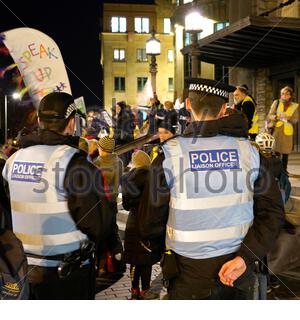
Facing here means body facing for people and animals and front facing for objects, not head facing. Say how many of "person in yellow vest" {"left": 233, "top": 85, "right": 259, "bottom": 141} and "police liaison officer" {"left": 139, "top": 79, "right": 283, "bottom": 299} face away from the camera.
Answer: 1

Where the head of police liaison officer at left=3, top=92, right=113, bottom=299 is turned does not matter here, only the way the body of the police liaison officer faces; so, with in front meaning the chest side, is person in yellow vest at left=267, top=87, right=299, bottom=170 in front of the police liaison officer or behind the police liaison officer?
in front

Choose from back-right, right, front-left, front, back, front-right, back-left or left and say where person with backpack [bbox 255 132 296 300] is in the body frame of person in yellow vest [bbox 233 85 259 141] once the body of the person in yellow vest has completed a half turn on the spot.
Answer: right

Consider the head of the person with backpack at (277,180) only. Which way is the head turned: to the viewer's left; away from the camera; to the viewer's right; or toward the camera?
away from the camera

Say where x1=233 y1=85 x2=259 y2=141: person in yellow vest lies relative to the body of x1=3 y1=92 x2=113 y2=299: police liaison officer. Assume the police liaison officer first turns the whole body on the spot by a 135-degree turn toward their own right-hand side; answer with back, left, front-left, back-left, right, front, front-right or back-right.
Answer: back-left

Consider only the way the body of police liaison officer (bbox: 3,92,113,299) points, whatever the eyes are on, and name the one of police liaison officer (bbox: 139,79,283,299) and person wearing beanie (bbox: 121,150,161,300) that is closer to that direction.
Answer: the person wearing beanie

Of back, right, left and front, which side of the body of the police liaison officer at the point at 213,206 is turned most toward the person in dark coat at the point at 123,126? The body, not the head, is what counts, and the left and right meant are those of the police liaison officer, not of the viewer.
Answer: front

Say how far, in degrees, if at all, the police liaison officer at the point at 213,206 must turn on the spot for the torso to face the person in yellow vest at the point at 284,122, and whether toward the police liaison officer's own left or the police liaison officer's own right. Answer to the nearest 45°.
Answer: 0° — they already face them

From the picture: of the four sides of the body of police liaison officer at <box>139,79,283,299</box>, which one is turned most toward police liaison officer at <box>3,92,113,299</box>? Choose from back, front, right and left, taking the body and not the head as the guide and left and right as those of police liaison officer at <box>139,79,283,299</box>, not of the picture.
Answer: left

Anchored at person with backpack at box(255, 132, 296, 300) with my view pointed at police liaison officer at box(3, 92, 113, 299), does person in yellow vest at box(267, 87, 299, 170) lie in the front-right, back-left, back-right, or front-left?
back-right

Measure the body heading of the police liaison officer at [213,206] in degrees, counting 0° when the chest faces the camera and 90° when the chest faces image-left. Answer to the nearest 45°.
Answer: approximately 180°

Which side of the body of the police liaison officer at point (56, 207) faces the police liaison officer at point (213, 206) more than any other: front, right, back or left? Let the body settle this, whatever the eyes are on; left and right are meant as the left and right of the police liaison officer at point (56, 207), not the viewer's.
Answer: right

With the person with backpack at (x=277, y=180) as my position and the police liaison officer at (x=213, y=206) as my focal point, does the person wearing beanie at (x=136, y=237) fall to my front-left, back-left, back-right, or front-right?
front-right

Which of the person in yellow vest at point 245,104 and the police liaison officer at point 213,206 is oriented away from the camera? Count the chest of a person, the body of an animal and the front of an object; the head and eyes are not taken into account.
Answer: the police liaison officer

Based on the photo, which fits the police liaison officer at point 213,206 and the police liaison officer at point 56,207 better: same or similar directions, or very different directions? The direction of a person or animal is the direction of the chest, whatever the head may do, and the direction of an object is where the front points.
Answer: same or similar directions
